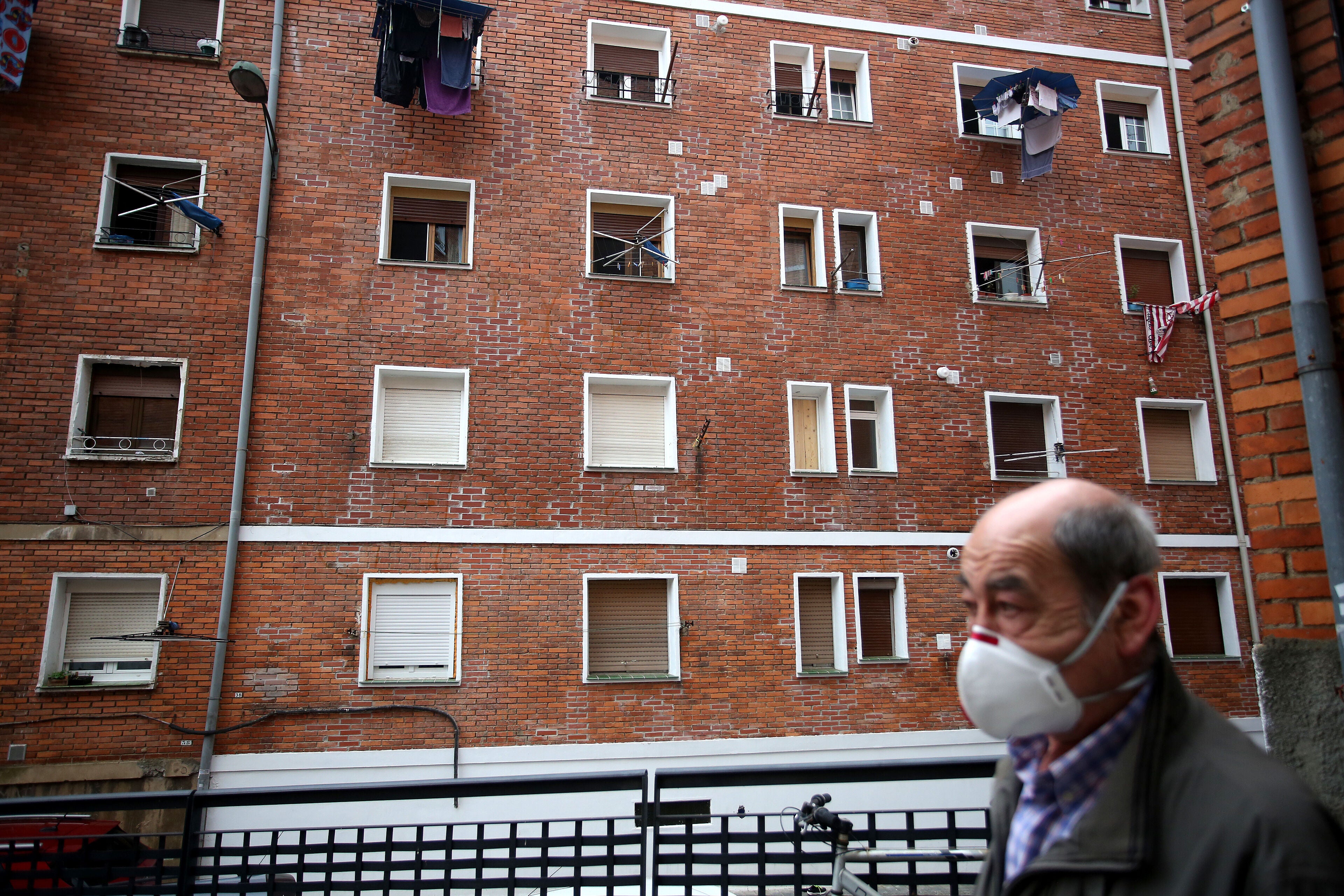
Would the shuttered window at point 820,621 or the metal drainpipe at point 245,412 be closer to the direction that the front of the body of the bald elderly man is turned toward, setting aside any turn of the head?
the metal drainpipe

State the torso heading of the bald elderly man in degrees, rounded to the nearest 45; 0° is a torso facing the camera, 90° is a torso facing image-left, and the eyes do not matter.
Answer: approximately 45°

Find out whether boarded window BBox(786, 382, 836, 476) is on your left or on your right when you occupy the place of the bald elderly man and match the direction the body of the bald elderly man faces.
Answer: on your right

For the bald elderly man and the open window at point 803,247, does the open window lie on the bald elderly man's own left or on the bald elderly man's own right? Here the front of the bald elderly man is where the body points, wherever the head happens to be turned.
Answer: on the bald elderly man's own right

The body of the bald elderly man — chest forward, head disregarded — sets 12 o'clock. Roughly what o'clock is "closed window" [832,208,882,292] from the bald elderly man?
The closed window is roughly at 4 o'clock from the bald elderly man.

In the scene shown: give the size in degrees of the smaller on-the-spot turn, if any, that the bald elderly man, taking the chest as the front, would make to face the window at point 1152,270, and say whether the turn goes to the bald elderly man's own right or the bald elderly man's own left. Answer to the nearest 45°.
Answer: approximately 135° to the bald elderly man's own right

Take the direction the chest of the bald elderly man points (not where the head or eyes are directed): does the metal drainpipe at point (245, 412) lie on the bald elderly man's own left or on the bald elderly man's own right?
on the bald elderly man's own right

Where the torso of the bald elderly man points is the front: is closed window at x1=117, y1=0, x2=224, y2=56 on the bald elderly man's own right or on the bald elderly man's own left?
on the bald elderly man's own right

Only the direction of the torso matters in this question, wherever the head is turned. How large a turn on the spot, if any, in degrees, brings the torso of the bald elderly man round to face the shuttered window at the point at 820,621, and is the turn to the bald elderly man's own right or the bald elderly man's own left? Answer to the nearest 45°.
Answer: approximately 135° to the bald elderly man's own right

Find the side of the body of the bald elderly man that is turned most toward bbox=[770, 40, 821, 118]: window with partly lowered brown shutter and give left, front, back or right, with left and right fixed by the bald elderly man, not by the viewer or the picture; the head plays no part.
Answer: right

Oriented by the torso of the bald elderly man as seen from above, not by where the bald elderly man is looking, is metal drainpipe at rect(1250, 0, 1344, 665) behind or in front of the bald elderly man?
behind

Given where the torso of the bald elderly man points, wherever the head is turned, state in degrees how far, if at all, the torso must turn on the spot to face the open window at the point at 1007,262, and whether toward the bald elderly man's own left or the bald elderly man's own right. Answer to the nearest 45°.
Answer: approximately 135° to the bald elderly man's own right
